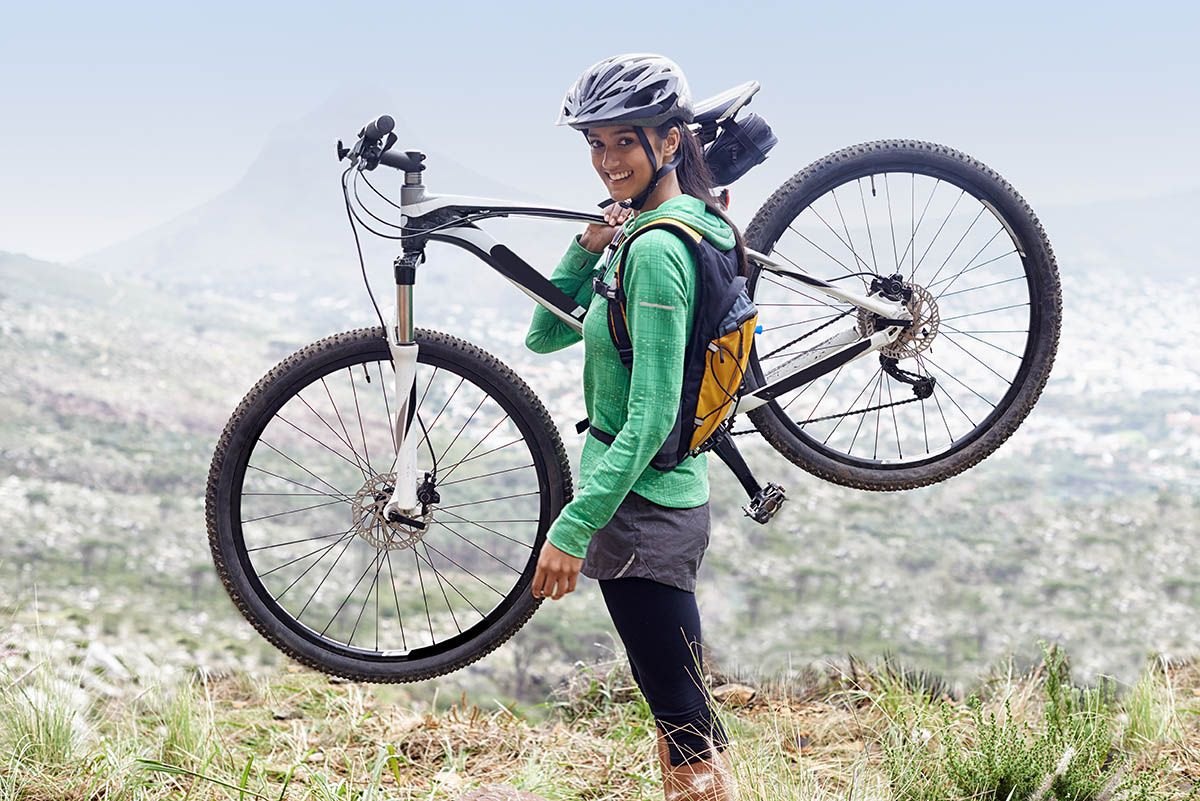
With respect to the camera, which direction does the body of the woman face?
to the viewer's left
